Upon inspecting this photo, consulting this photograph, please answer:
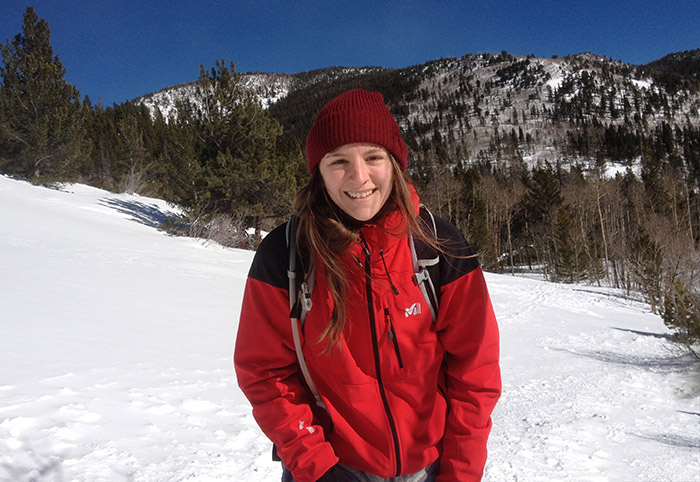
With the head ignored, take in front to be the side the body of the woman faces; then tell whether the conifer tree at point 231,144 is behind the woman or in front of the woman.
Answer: behind

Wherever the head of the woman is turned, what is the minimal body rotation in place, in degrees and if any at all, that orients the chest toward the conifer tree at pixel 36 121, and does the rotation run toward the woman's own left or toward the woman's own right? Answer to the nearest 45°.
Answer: approximately 135° to the woman's own right

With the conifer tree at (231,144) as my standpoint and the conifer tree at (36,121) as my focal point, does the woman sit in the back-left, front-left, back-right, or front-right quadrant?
back-left

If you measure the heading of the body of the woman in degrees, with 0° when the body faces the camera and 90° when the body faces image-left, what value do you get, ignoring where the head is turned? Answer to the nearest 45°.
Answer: approximately 0°
